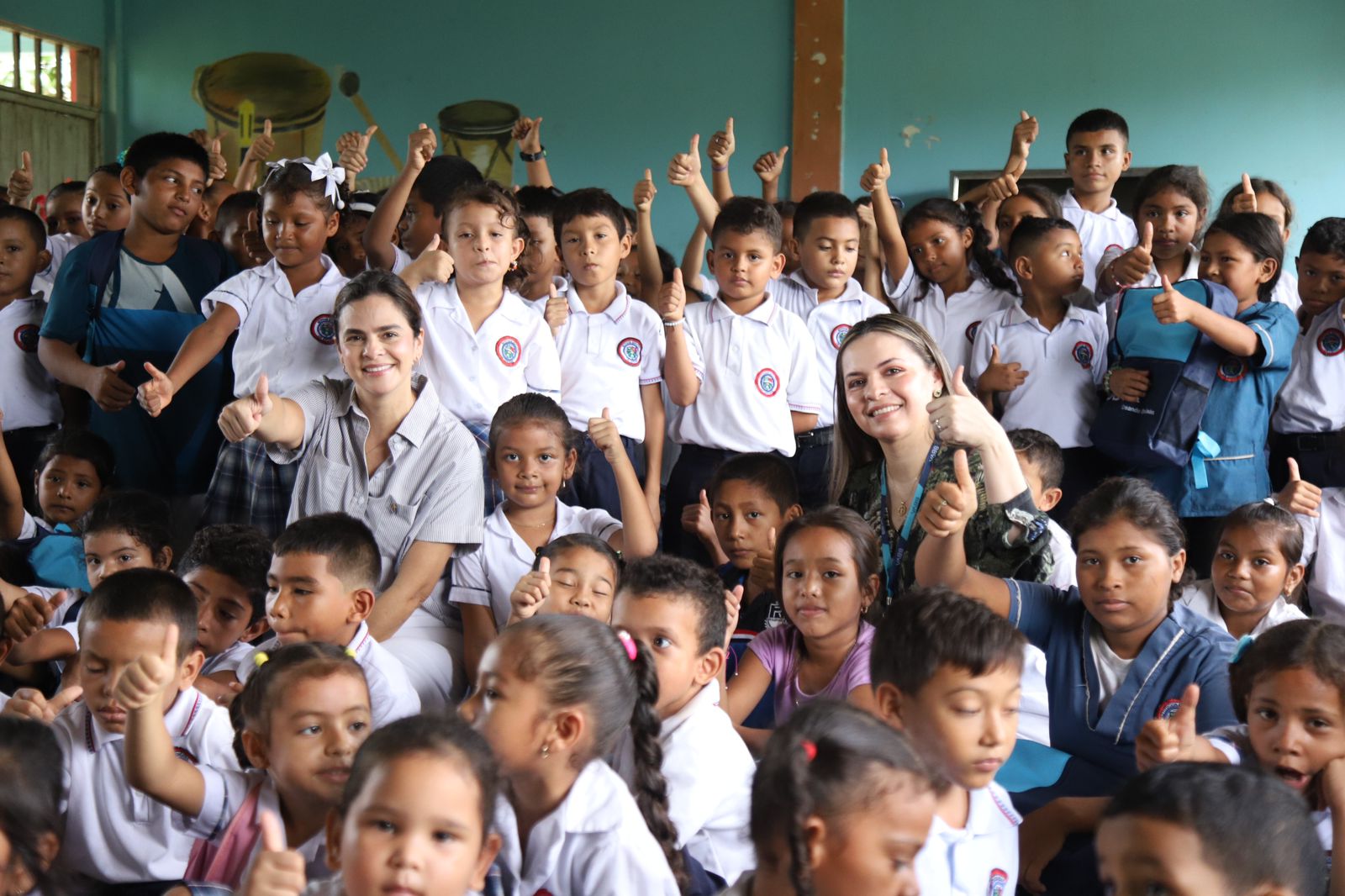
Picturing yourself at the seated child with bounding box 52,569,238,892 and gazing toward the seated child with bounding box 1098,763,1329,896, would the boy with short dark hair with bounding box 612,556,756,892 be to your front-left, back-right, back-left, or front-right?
front-left

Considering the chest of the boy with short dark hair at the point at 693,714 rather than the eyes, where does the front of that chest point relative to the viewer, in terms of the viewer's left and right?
facing the viewer and to the left of the viewer

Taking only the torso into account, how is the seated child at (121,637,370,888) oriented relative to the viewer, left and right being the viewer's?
facing the viewer and to the right of the viewer

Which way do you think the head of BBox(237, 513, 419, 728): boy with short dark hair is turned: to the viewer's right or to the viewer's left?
to the viewer's left

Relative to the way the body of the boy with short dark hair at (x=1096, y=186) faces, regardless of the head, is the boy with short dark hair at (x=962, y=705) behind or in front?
in front

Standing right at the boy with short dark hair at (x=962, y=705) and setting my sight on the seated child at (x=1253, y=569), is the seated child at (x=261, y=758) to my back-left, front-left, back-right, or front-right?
back-left

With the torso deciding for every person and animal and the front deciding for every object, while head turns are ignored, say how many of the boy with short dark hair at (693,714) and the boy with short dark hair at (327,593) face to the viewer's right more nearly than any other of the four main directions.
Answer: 0

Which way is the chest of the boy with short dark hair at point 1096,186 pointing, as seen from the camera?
toward the camera
